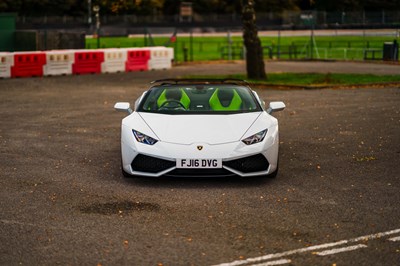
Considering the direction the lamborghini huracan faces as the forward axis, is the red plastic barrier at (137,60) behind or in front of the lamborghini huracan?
behind

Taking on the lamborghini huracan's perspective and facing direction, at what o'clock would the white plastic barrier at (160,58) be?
The white plastic barrier is roughly at 6 o'clock from the lamborghini huracan.

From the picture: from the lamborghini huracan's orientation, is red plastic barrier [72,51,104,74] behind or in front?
behind

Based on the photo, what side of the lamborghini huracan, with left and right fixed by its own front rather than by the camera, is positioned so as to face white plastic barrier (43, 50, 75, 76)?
back

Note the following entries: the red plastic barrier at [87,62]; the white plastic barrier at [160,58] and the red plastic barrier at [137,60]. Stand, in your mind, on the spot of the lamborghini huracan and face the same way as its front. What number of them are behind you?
3

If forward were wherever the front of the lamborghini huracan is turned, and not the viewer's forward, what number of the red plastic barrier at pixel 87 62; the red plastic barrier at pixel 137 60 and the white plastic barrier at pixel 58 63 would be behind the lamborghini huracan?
3

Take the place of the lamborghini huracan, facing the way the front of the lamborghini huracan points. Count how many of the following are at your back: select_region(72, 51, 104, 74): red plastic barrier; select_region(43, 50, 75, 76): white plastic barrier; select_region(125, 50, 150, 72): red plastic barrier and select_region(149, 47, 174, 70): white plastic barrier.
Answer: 4

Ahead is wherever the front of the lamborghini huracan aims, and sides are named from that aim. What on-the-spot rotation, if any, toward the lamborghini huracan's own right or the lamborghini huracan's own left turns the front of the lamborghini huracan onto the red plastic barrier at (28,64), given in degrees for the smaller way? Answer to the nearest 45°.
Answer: approximately 180°

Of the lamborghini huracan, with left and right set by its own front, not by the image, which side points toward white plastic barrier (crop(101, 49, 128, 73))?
back

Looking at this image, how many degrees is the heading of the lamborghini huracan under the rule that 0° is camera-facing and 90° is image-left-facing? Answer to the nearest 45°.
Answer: approximately 0°

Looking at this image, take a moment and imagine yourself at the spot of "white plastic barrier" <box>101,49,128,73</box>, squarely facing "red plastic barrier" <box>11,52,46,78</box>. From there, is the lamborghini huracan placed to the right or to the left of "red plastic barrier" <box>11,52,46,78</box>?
left
